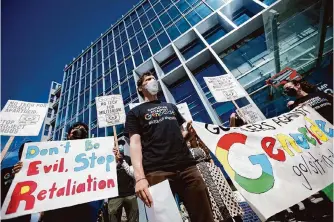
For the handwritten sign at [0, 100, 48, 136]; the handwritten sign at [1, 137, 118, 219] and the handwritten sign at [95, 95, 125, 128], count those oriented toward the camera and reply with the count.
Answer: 3

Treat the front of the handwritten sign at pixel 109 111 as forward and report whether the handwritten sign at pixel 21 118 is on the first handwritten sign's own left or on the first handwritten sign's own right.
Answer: on the first handwritten sign's own right

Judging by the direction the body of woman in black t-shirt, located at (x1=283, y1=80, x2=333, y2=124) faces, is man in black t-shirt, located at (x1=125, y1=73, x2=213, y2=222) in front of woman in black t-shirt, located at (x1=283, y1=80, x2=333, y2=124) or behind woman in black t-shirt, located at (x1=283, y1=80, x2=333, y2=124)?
in front

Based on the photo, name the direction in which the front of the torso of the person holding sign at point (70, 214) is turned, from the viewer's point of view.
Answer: toward the camera

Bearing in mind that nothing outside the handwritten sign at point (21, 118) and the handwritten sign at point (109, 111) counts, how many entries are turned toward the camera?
2

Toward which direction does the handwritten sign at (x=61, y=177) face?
toward the camera

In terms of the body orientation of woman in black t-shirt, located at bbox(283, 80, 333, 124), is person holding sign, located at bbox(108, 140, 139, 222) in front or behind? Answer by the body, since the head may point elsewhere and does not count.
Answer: in front
